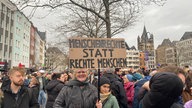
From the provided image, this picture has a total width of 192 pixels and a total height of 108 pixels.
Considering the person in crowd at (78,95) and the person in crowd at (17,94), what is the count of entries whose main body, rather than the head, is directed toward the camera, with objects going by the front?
2

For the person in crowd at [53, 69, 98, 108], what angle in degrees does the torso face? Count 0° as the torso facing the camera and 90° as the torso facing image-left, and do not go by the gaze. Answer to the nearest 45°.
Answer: approximately 0°

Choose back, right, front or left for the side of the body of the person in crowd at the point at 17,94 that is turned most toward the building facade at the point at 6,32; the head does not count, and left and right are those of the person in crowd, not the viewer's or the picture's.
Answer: back

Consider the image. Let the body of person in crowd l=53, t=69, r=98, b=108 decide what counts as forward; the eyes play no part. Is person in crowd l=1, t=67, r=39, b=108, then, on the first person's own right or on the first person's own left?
on the first person's own right

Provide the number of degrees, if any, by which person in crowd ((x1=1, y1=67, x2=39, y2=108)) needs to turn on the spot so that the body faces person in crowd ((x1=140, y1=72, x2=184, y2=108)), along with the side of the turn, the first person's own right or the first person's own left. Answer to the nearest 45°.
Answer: approximately 45° to the first person's own left
